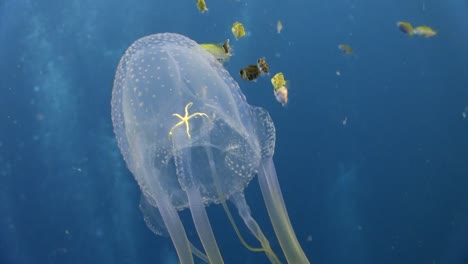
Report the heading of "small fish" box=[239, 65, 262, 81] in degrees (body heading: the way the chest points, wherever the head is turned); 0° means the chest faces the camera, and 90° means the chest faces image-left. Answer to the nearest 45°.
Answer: approximately 90°

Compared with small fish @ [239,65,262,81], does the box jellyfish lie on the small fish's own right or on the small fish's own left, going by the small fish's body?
on the small fish's own left
